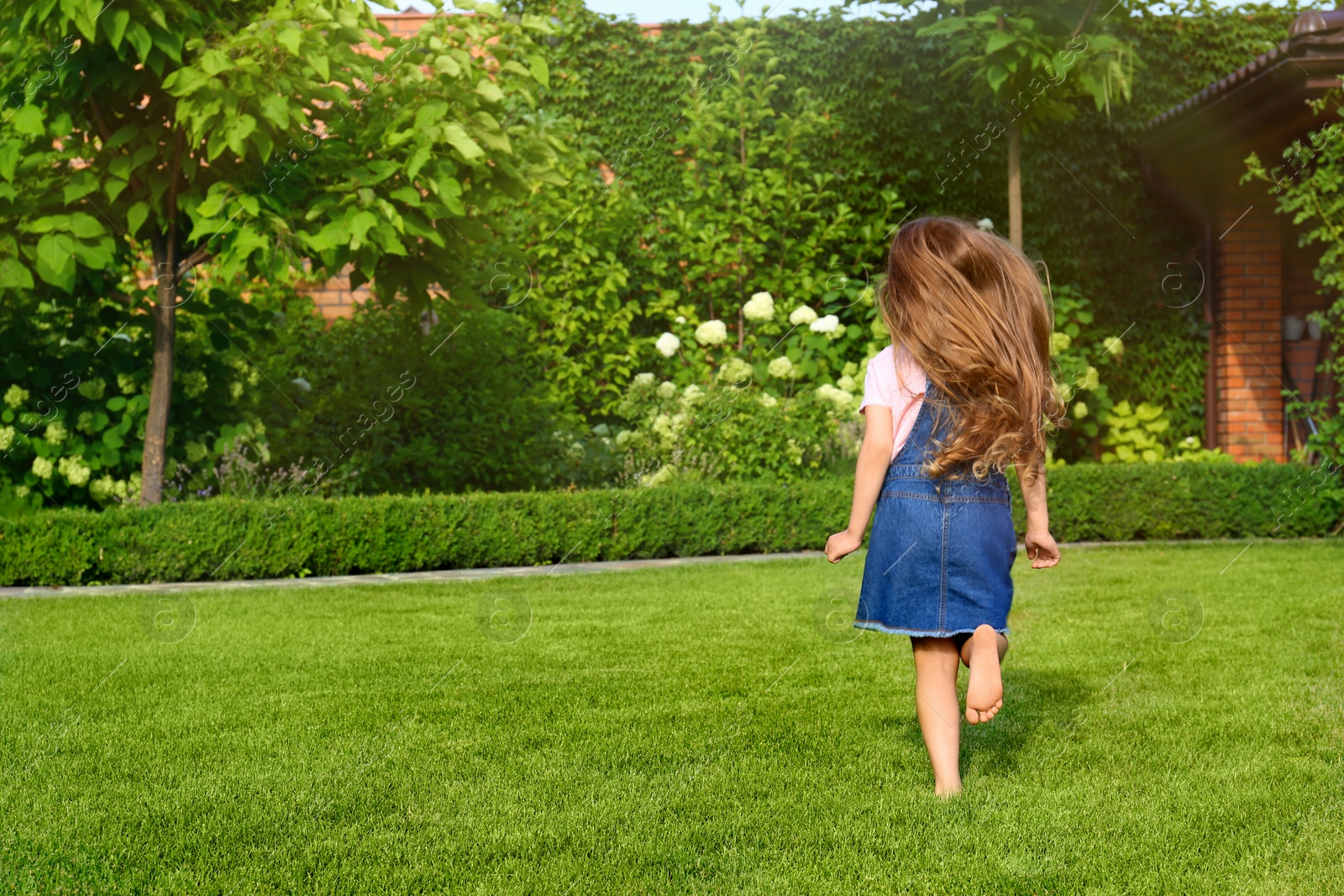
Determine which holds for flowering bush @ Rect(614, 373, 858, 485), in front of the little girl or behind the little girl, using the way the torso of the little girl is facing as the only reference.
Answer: in front

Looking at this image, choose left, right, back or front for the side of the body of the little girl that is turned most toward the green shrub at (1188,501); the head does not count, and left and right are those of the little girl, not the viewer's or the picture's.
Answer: front

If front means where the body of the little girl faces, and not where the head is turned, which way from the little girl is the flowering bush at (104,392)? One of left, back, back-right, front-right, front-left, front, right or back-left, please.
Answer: front-left

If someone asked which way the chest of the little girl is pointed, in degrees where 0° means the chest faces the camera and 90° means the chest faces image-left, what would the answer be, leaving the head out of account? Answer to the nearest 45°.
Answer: approximately 180°

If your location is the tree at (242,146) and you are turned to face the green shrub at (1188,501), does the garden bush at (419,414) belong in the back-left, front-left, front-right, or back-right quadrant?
front-left

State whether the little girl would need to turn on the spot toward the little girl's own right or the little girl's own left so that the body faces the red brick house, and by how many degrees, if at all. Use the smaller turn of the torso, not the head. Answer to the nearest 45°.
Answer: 0° — they already face it

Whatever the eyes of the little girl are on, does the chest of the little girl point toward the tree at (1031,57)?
yes

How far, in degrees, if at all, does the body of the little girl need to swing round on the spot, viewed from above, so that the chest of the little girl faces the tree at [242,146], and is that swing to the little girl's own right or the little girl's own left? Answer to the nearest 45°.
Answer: approximately 45° to the little girl's own left

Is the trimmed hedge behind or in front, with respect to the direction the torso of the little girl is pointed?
in front

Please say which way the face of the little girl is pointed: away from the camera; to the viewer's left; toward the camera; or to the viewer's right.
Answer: away from the camera
